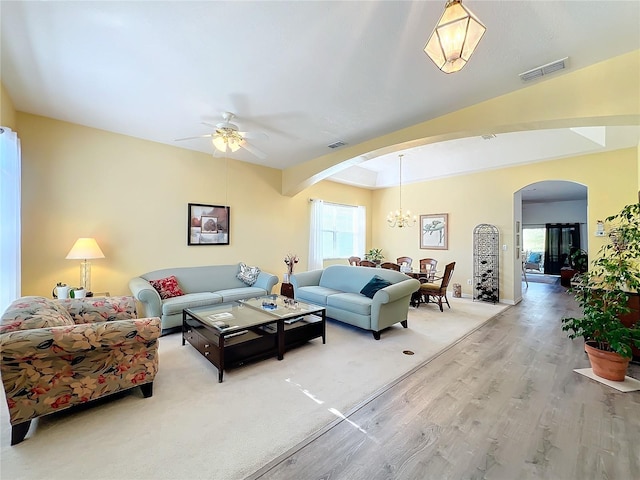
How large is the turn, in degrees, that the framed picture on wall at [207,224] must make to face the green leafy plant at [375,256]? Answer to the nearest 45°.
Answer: approximately 45° to its left

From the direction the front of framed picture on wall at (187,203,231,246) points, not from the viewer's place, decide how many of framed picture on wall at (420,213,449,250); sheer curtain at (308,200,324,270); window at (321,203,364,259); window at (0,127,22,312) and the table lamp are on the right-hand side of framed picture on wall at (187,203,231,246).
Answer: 2

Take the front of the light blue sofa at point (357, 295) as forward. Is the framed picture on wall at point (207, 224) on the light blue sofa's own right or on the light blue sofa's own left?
on the light blue sofa's own right

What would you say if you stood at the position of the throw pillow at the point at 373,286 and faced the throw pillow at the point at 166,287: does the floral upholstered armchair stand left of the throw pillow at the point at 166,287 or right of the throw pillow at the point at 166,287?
left

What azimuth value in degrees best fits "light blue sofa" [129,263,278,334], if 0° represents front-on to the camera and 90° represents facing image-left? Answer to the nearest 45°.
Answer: approximately 315°

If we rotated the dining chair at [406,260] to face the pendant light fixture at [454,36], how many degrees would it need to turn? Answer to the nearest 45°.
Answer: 0° — it already faces it

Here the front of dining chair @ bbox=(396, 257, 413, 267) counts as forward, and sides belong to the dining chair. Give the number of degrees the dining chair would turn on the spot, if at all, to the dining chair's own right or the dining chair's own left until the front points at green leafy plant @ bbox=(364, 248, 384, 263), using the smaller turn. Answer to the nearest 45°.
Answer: approximately 90° to the dining chair's own right

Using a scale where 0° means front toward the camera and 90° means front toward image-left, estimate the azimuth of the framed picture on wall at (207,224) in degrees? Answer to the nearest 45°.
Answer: approximately 315°

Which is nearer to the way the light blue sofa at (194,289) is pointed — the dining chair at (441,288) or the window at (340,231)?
the dining chair
